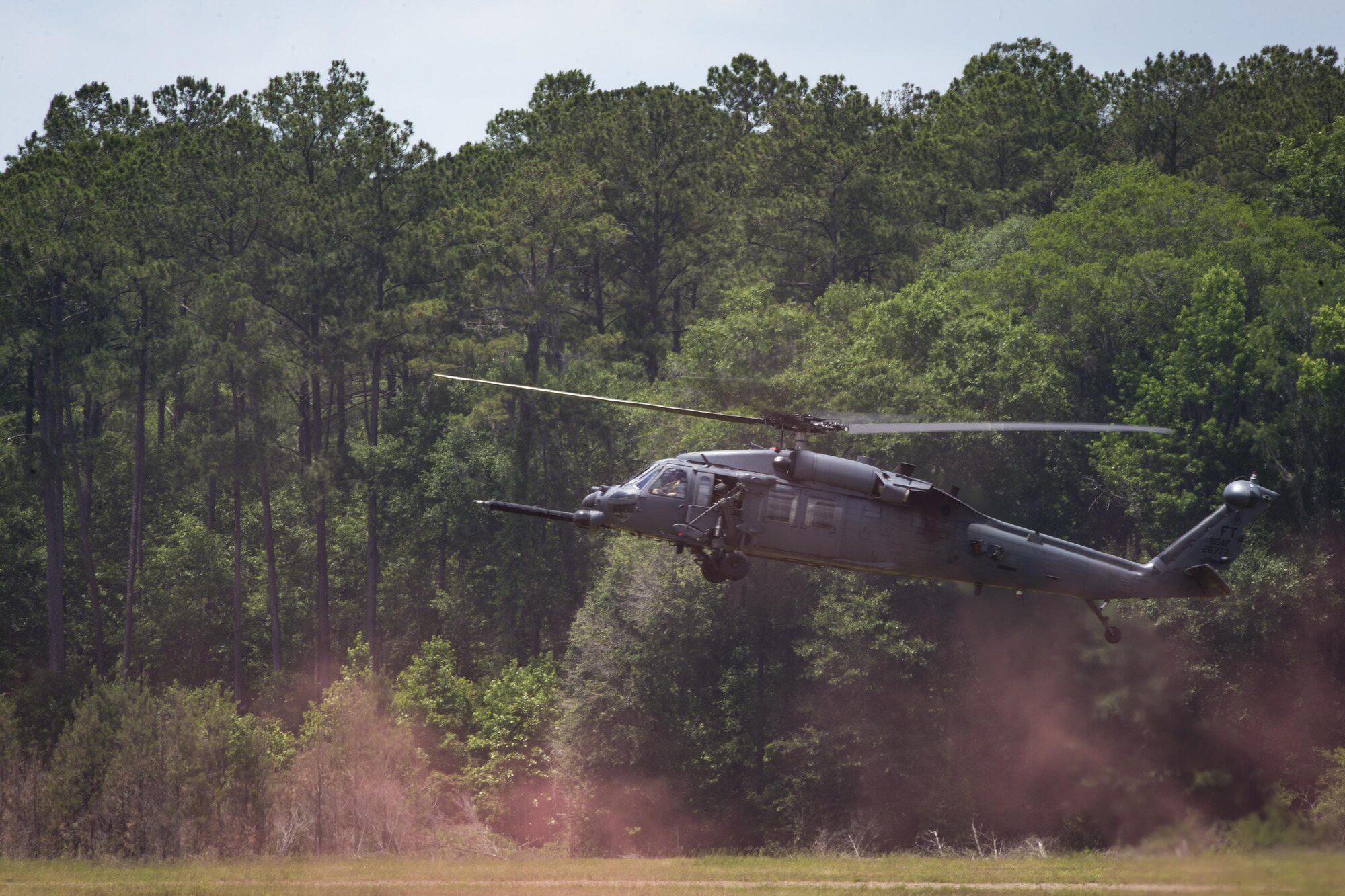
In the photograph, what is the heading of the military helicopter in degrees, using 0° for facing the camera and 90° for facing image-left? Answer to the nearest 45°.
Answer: approximately 90°

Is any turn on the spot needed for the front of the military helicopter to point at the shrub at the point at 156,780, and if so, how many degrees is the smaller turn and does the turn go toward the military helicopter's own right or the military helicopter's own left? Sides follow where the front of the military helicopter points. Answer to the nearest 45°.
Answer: approximately 45° to the military helicopter's own right

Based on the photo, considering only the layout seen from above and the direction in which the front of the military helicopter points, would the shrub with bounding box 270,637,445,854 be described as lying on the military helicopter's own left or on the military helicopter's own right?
on the military helicopter's own right
